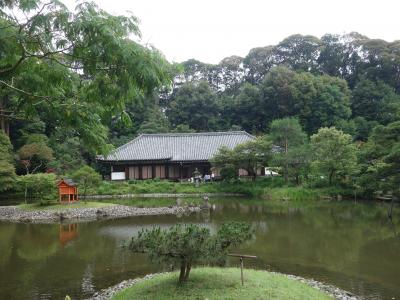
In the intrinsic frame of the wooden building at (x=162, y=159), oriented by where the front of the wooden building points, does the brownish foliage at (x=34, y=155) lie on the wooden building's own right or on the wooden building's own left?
on the wooden building's own right

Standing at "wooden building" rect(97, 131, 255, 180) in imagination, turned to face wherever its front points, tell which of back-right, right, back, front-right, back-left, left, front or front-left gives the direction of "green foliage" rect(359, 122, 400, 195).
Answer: front-left

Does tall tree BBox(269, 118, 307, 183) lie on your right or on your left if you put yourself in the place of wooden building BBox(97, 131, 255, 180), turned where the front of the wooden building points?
on your left

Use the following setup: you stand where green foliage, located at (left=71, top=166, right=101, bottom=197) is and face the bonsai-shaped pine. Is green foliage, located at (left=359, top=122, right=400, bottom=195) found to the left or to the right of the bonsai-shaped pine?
left

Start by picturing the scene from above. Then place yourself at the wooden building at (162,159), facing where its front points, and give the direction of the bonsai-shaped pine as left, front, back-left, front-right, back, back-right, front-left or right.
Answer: front

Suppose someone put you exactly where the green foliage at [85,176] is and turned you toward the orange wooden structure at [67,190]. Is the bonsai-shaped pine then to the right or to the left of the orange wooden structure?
left

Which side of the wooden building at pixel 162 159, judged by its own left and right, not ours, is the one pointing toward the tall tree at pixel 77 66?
front

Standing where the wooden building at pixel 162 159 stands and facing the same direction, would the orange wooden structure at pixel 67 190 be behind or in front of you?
in front

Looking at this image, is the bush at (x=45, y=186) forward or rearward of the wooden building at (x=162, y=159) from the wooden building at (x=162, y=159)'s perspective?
forward

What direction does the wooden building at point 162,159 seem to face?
toward the camera
